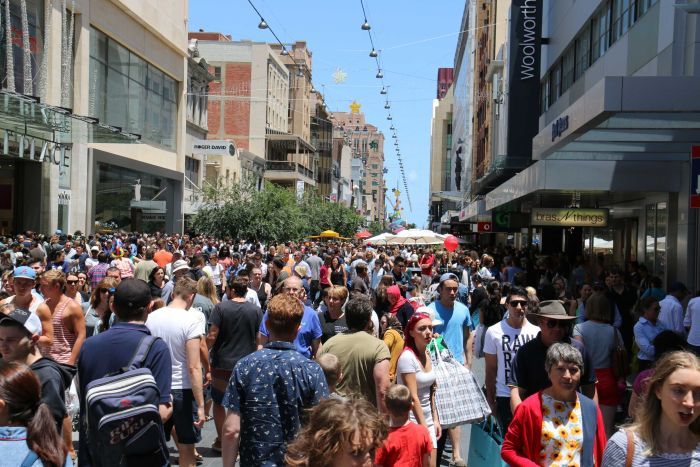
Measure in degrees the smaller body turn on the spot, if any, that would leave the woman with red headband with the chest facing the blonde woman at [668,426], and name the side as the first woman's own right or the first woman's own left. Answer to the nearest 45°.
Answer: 0° — they already face them

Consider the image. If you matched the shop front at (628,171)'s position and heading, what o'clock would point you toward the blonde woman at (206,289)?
The blonde woman is roughly at 10 o'clock from the shop front.

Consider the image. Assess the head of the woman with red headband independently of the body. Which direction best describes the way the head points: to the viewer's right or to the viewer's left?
to the viewer's right

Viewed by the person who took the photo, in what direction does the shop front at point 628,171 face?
facing to the left of the viewer

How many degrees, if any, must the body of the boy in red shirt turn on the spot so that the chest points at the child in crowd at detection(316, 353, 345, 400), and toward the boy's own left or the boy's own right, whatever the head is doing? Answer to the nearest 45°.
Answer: approximately 45° to the boy's own left

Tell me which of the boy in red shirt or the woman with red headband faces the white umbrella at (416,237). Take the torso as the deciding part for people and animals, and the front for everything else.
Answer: the boy in red shirt

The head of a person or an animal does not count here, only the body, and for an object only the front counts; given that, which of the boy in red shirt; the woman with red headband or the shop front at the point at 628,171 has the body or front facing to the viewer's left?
the shop front

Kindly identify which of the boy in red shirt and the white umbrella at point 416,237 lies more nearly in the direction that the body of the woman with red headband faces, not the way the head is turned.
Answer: the boy in red shirt

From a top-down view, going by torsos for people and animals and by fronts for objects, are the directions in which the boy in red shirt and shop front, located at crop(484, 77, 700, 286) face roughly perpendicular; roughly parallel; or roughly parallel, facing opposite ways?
roughly perpendicular

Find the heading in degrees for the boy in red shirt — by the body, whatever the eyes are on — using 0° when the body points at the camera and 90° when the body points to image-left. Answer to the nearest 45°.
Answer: approximately 180°
